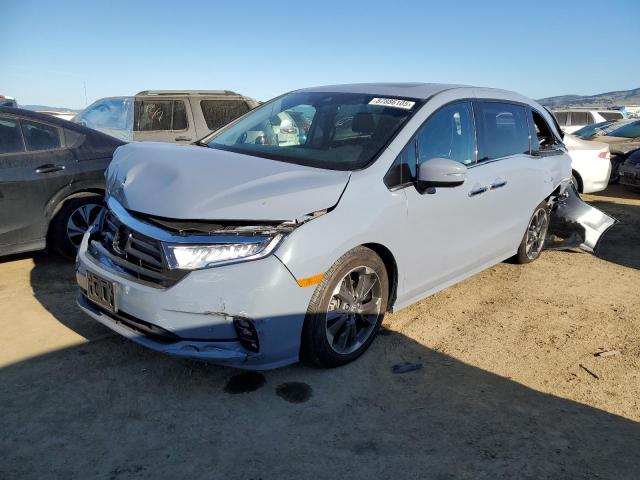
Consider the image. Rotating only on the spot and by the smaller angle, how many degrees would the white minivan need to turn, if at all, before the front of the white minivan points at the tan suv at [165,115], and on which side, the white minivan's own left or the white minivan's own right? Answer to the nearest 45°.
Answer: approximately 90° to the white minivan's own right

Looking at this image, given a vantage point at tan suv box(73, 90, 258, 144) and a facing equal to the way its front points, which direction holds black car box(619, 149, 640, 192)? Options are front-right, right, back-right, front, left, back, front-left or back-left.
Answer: back

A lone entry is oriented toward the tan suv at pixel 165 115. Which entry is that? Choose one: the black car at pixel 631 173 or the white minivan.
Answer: the black car

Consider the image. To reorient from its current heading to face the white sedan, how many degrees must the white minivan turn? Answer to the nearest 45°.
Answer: approximately 180°

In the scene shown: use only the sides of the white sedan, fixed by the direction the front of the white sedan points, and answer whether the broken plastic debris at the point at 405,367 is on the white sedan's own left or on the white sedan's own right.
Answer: on the white sedan's own left

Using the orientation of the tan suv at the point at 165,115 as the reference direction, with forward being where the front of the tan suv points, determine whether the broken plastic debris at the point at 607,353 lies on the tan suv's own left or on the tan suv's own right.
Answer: on the tan suv's own left

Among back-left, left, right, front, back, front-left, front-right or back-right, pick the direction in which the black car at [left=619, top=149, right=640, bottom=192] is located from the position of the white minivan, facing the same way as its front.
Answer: back

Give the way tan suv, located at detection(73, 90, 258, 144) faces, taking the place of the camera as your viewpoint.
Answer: facing to the left of the viewer

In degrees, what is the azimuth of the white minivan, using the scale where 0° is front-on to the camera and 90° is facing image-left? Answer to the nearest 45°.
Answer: approximately 45°

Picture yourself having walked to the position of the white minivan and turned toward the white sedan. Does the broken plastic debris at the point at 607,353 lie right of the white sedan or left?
right
